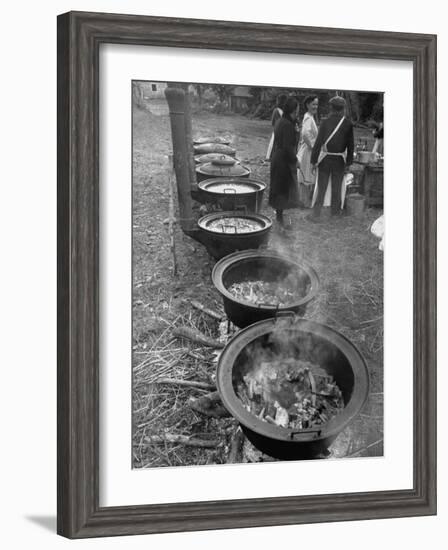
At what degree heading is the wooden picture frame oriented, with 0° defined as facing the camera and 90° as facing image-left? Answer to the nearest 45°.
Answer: approximately 315°
